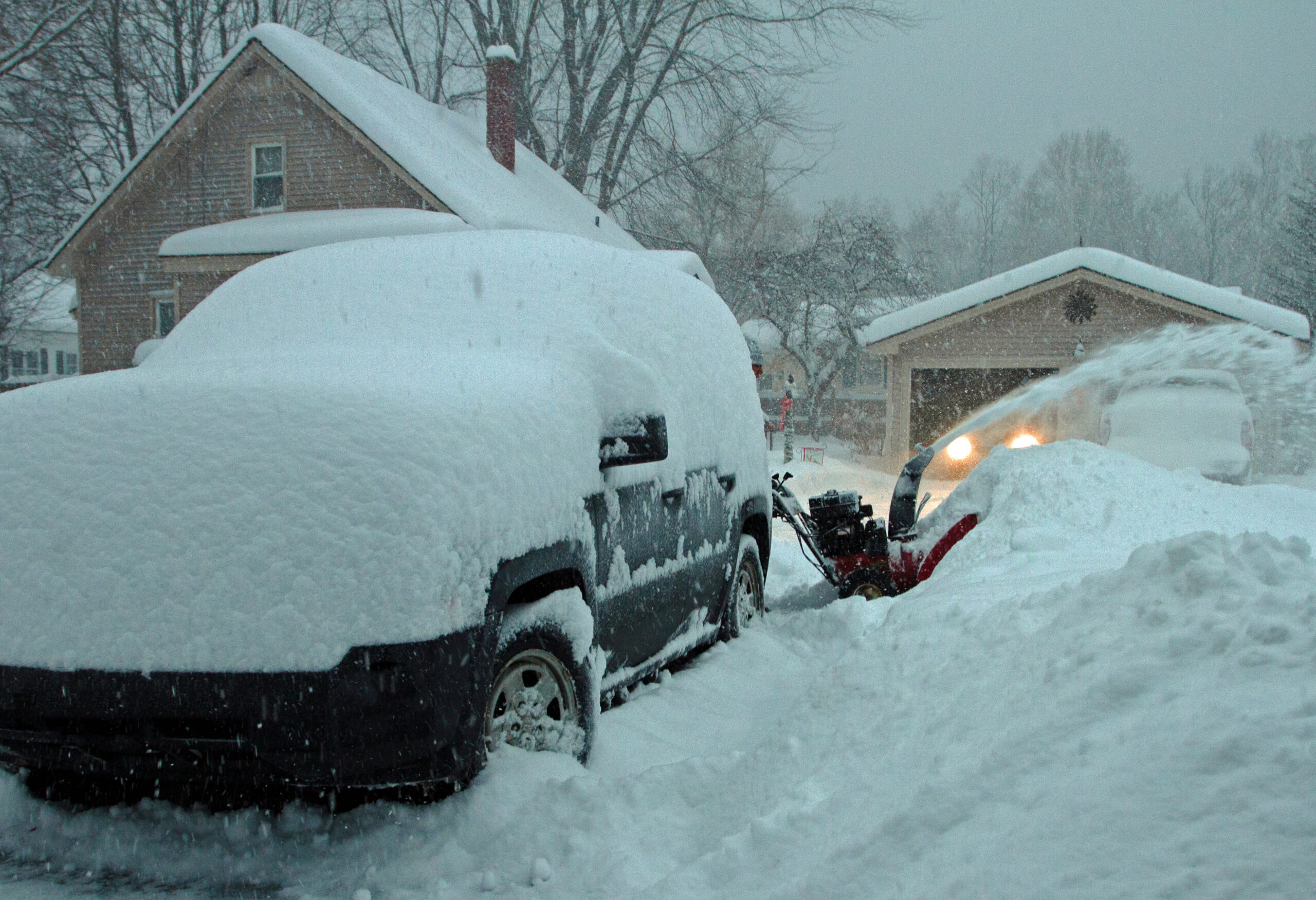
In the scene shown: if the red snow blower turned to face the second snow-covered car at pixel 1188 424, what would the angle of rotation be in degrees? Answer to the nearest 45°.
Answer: approximately 45° to its left

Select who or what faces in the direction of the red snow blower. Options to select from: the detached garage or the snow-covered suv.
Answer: the detached garage

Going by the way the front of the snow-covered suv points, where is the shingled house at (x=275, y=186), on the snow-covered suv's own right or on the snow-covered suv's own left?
on the snow-covered suv's own right

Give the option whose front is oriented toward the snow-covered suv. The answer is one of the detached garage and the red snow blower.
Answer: the detached garage

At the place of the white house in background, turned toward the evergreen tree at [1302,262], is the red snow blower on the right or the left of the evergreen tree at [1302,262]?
right

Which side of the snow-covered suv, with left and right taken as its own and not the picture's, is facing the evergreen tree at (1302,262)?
back

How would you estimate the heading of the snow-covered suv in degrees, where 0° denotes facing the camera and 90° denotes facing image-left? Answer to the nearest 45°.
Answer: approximately 45°

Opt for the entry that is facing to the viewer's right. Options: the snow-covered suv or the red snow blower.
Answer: the red snow blower

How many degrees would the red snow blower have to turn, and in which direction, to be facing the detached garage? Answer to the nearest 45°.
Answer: approximately 90° to its left

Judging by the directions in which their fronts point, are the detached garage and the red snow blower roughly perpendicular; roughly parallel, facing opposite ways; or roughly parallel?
roughly perpendicular

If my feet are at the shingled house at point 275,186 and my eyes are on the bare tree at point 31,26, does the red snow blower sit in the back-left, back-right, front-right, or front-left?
back-left

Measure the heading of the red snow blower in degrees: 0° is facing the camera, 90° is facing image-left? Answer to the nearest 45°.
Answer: approximately 270°

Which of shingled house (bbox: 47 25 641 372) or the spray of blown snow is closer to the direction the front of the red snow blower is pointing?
the spray of blown snow
